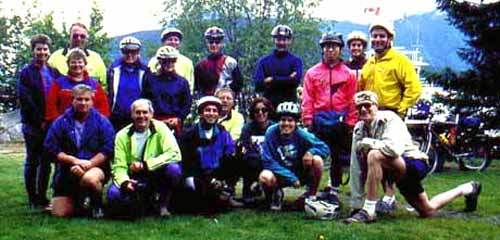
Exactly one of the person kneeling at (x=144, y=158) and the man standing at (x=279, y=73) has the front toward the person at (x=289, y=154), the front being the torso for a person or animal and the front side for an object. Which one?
the man standing

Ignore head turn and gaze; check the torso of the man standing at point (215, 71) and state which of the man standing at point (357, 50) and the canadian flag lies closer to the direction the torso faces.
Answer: the man standing

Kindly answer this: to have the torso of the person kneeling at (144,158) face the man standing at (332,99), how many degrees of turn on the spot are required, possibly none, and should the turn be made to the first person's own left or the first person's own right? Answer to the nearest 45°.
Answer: approximately 90° to the first person's own left

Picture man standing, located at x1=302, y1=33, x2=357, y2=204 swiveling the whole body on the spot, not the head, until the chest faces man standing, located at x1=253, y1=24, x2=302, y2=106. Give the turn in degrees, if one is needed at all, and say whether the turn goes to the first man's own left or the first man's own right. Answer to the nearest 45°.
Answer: approximately 135° to the first man's own right

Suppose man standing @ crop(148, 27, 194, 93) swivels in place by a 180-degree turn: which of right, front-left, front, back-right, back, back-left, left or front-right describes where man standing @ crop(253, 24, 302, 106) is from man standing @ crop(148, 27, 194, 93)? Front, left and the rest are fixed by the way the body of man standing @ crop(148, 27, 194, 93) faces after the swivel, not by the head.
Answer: right

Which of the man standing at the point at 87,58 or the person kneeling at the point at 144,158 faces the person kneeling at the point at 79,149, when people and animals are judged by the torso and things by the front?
the man standing
